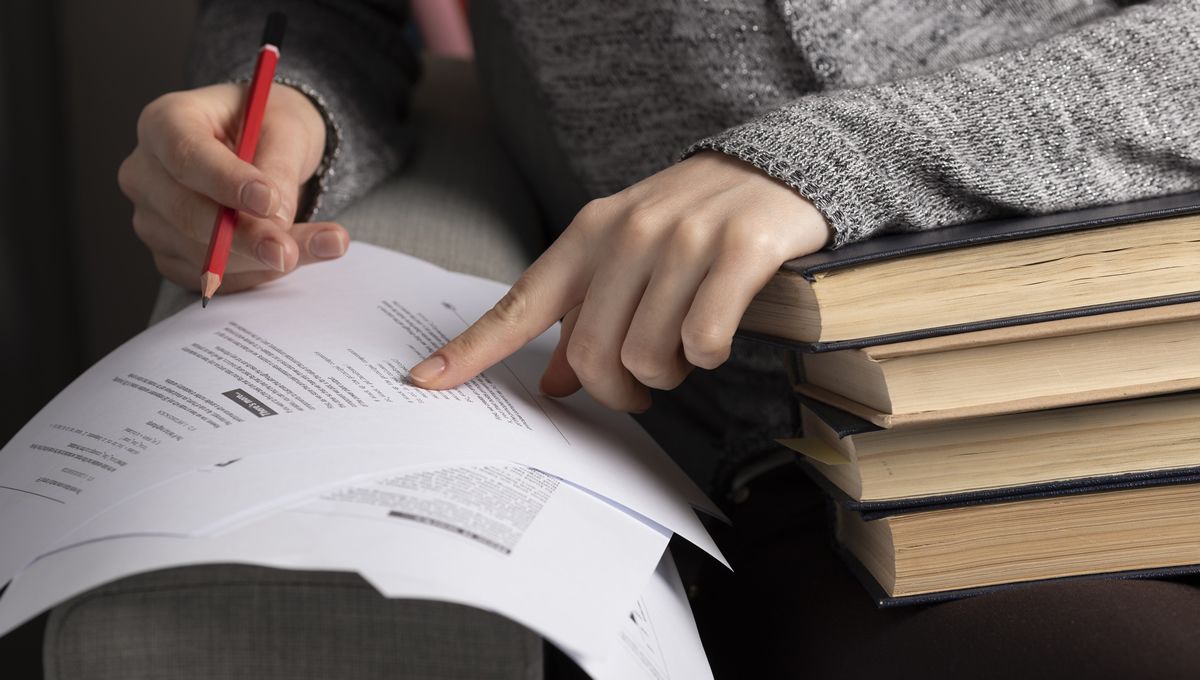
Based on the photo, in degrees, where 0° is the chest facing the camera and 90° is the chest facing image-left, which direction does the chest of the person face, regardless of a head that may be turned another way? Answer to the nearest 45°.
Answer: approximately 45°
